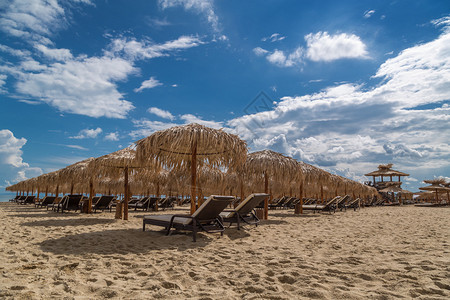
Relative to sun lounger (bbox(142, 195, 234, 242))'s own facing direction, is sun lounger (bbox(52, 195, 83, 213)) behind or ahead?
ahead

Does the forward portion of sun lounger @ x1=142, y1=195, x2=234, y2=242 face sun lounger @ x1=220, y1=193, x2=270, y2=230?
no
